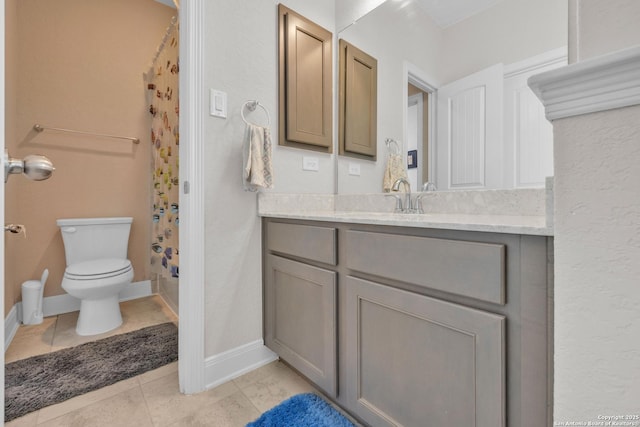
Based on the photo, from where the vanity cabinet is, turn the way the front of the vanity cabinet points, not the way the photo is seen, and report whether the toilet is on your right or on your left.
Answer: on your right

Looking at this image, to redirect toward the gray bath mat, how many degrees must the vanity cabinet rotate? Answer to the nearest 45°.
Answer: approximately 45° to its right

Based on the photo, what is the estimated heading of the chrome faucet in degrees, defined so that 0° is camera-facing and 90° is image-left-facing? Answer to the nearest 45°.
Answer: approximately 45°

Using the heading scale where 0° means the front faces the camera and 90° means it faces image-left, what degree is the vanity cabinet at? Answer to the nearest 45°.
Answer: approximately 45°
